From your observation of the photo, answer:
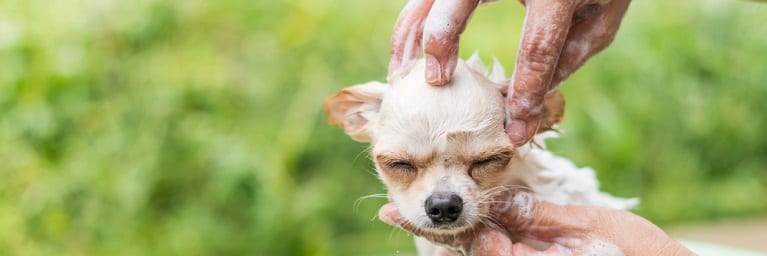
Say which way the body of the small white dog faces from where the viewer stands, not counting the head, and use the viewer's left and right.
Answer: facing the viewer
